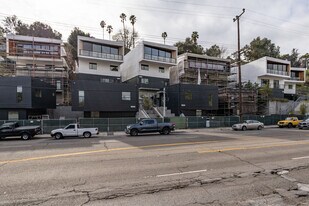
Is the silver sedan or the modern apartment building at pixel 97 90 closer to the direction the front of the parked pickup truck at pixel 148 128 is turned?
the modern apartment building

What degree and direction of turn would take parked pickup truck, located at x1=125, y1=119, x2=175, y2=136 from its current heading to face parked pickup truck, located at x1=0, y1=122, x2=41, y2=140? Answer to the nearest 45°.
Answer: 0° — it already faces it

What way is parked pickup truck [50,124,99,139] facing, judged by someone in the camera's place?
facing to the left of the viewer

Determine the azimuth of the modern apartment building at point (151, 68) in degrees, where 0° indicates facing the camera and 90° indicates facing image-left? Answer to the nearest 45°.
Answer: approximately 315°

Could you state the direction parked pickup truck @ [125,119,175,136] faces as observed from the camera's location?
facing to the left of the viewer

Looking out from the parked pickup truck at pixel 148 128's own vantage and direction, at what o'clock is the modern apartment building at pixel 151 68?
The modern apartment building is roughly at 3 o'clock from the parked pickup truck.

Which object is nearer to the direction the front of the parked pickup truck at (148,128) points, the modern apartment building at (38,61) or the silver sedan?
the modern apartment building

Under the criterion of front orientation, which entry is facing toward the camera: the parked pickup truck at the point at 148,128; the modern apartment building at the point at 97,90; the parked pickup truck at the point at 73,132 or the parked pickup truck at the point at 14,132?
the modern apartment building

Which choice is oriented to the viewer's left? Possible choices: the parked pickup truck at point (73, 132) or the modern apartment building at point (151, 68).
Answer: the parked pickup truck

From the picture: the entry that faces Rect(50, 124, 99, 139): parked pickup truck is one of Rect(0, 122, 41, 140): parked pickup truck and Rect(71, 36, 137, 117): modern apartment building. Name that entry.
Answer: the modern apartment building

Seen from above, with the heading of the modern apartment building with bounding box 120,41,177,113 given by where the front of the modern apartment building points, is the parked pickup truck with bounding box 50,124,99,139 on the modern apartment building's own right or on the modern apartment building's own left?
on the modern apartment building's own right

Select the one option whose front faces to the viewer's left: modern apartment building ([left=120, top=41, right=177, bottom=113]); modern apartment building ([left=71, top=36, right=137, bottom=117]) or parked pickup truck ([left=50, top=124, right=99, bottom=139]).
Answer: the parked pickup truck

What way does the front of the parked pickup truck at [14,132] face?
to the viewer's left

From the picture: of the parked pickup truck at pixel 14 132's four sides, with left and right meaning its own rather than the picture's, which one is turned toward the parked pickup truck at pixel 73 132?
back

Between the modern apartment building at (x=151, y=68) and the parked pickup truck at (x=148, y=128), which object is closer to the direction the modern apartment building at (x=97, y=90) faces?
the parked pickup truck
